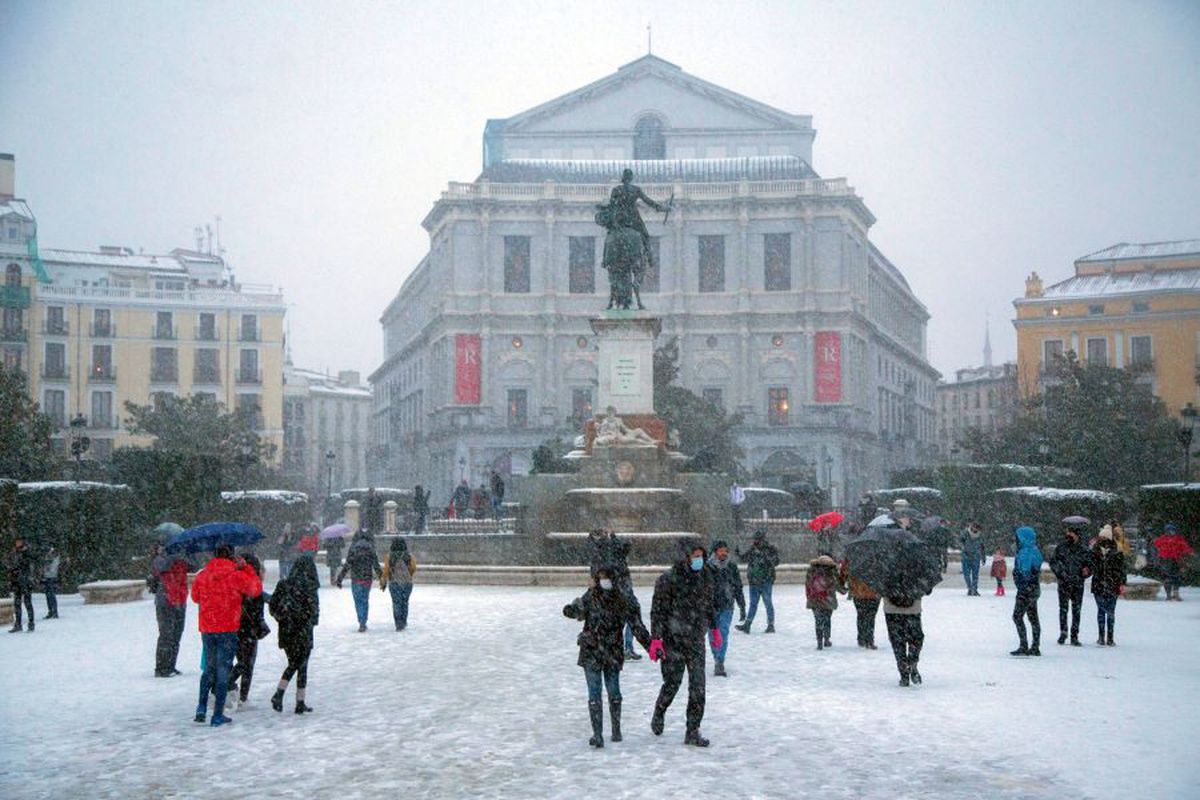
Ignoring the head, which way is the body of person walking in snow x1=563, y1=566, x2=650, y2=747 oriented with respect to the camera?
toward the camera

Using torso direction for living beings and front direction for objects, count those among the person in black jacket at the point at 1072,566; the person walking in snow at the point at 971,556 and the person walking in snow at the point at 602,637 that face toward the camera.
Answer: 3

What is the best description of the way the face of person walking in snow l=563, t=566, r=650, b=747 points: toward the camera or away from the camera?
toward the camera

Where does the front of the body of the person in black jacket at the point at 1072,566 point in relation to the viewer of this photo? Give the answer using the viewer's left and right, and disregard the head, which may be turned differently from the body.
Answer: facing the viewer

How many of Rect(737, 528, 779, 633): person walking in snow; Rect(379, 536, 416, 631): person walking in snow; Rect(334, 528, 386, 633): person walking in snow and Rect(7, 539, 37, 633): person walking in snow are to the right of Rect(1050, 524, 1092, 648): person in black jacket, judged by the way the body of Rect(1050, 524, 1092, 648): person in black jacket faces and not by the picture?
4

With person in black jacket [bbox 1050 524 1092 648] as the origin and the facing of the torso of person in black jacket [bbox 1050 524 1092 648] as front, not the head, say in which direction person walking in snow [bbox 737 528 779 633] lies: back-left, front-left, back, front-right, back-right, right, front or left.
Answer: right

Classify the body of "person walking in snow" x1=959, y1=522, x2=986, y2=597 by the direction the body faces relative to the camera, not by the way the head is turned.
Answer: toward the camera

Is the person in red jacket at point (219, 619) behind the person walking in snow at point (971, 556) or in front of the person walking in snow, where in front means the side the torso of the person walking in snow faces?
in front
